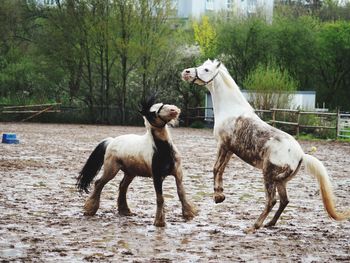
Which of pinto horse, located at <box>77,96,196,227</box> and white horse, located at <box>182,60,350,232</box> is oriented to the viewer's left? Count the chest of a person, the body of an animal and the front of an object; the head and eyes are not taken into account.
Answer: white horse, located at <box>182,60,350,232</box>

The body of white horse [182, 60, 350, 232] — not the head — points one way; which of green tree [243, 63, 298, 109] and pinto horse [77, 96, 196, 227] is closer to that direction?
the pinto horse

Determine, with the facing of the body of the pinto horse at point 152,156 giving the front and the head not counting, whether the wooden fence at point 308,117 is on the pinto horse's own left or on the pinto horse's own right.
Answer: on the pinto horse's own left

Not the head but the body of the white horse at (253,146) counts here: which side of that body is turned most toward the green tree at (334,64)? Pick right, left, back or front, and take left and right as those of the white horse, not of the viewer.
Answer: right

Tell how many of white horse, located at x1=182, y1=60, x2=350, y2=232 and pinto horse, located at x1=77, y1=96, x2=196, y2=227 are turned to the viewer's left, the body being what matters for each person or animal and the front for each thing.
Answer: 1

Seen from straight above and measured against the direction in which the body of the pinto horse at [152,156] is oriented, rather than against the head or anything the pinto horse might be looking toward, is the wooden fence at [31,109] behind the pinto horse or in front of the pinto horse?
behind

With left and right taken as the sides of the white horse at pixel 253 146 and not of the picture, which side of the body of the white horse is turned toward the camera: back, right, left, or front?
left

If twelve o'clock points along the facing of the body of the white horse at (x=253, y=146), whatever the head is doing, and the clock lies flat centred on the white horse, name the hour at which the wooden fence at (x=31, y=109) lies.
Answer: The wooden fence is roughly at 2 o'clock from the white horse.

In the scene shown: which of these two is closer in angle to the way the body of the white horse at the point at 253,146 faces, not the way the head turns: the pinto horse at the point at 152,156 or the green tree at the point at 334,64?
the pinto horse

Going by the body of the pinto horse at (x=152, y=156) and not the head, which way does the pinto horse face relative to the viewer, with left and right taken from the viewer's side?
facing the viewer and to the right of the viewer

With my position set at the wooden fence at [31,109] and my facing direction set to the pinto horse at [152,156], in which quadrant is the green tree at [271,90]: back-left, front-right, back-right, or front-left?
front-left

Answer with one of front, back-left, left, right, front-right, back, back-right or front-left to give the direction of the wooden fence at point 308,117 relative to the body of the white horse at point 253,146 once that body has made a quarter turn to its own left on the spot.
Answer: back

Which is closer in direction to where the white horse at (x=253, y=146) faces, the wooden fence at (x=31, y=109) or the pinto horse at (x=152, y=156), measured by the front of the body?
the pinto horse

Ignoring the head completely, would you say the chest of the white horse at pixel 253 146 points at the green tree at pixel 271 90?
no

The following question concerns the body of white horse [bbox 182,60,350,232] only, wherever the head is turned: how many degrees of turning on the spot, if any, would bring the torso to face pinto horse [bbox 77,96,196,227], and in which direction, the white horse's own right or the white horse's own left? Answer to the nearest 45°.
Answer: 0° — it already faces it
